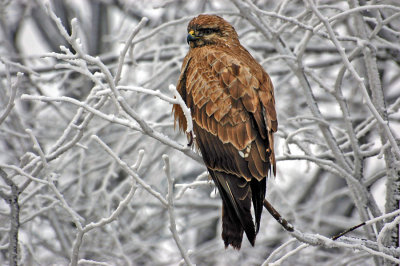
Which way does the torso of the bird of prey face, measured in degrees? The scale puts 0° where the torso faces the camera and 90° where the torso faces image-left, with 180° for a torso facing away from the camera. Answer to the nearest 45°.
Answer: approximately 135°
